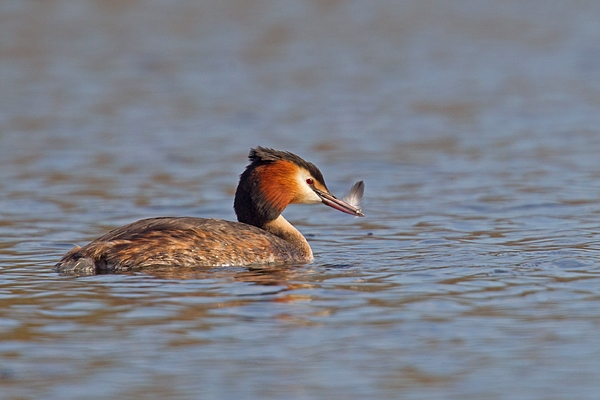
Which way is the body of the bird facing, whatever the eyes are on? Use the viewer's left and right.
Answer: facing to the right of the viewer
